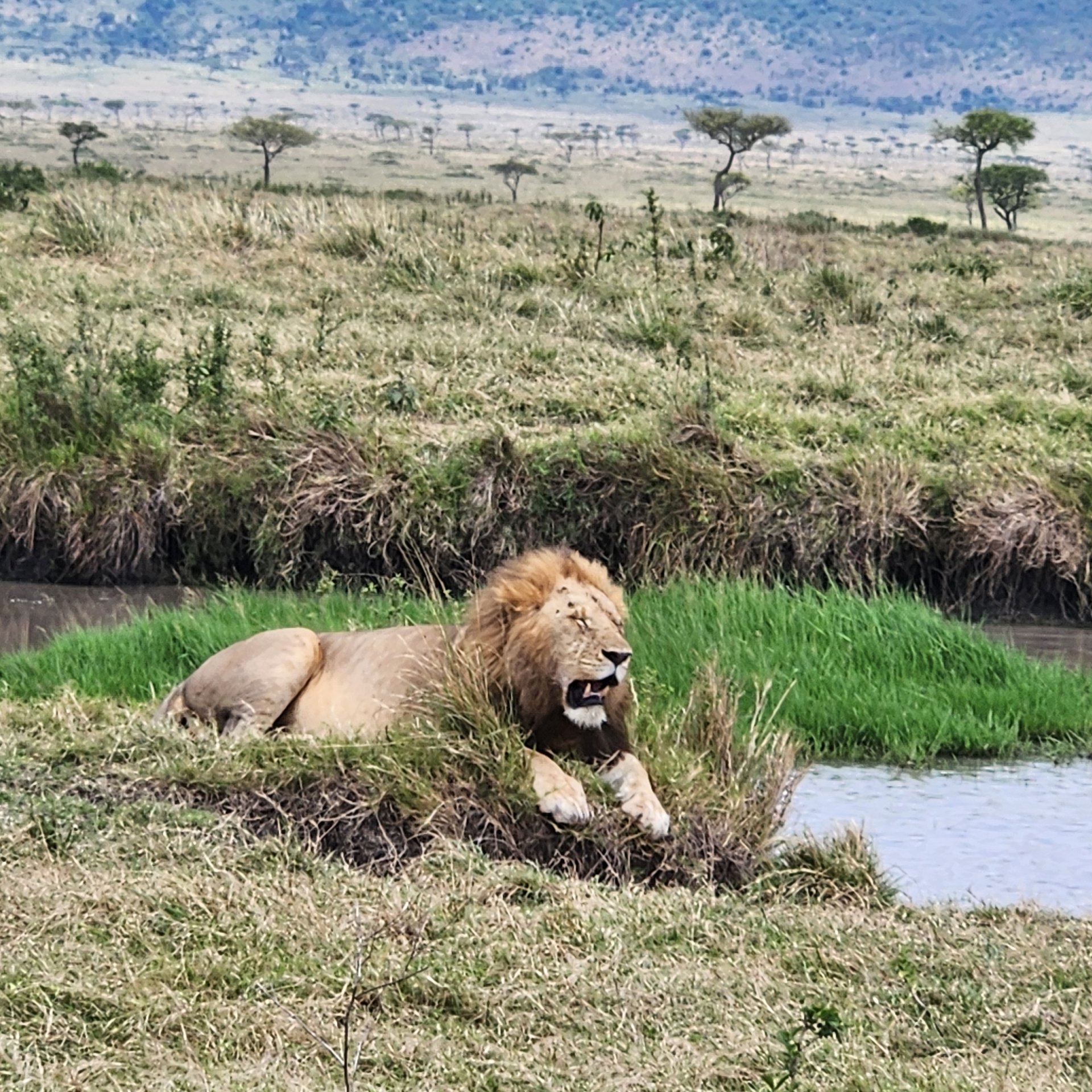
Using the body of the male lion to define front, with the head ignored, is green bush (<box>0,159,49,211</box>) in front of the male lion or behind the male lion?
behind

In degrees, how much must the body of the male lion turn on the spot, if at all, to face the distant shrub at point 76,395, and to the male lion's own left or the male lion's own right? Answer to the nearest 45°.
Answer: approximately 135° to the male lion's own left

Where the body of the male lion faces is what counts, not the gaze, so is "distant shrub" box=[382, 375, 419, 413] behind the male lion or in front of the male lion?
behind

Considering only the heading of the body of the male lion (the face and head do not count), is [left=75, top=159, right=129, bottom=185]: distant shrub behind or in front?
behind

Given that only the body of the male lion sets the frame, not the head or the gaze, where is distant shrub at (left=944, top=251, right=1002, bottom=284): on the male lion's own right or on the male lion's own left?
on the male lion's own left

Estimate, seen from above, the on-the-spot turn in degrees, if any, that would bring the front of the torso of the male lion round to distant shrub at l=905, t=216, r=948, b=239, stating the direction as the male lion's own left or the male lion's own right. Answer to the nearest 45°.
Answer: approximately 135° to the male lion's own left

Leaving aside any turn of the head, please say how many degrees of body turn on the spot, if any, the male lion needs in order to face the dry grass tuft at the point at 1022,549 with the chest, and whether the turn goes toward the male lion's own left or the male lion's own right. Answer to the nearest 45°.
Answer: approximately 90° to the male lion's own left

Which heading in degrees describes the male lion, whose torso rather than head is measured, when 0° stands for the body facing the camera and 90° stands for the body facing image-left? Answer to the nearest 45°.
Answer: approximately 315°

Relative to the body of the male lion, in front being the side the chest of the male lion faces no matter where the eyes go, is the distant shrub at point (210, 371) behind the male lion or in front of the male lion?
behind
